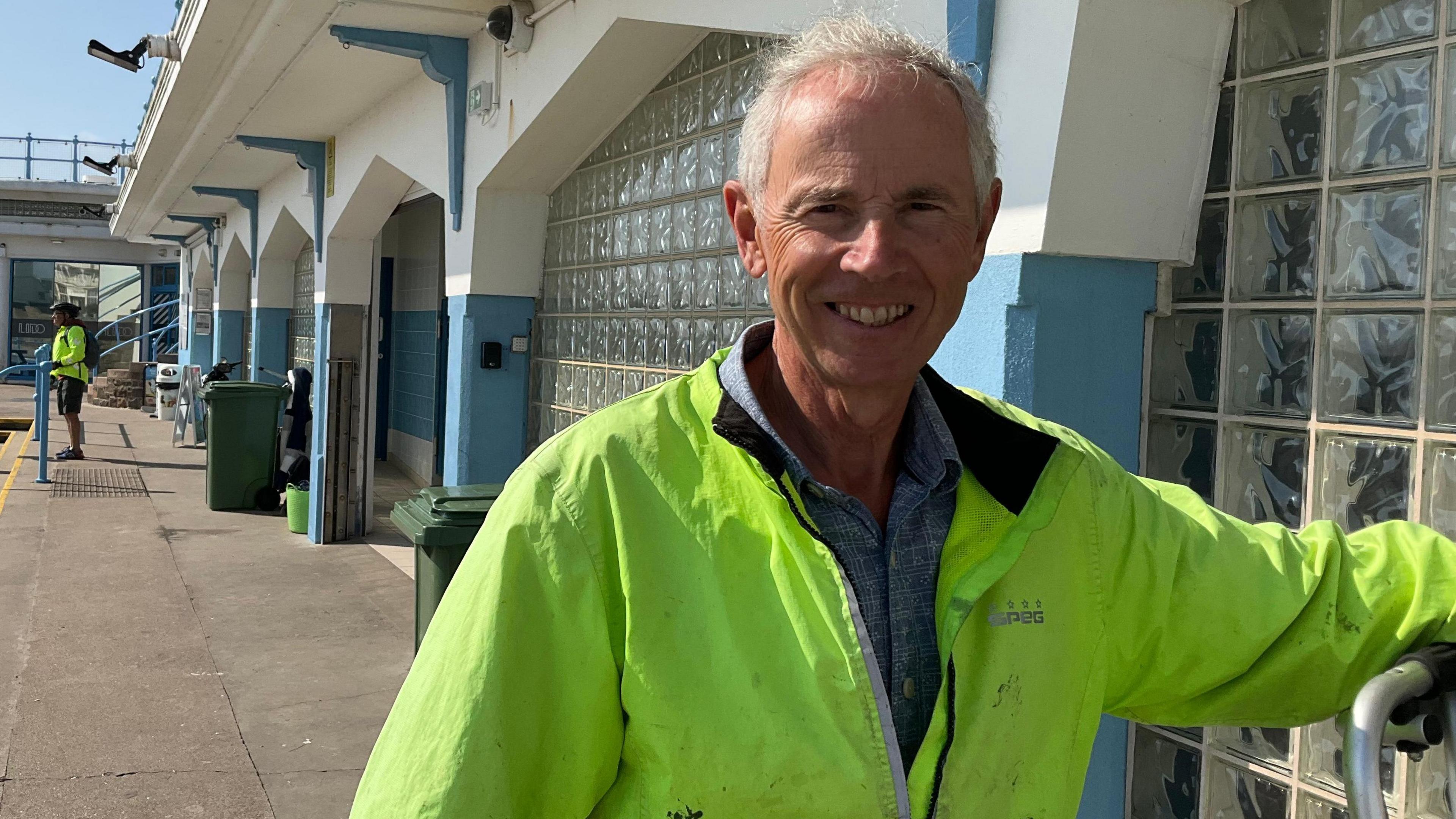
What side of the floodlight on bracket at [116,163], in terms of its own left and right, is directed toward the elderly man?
left

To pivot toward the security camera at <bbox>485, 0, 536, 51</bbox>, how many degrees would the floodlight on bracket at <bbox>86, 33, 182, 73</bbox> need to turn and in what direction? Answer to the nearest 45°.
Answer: approximately 135° to its left

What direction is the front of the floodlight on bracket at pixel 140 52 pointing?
to the viewer's left

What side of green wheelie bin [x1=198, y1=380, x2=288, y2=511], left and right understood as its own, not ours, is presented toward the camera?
left

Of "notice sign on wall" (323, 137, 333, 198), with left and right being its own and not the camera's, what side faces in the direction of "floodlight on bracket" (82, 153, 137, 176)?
right

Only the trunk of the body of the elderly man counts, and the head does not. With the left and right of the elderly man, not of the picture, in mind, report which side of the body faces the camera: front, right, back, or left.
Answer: front

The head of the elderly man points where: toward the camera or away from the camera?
toward the camera

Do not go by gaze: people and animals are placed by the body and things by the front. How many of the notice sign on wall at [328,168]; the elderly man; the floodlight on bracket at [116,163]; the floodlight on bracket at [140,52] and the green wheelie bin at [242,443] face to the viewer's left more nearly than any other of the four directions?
4

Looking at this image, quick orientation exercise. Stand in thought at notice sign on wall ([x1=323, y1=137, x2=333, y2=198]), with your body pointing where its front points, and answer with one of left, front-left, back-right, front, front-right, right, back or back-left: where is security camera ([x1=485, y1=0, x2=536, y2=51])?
left

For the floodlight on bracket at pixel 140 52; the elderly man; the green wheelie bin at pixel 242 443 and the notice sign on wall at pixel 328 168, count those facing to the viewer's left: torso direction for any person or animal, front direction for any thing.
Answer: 3

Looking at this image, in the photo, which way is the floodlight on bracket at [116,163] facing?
to the viewer's left

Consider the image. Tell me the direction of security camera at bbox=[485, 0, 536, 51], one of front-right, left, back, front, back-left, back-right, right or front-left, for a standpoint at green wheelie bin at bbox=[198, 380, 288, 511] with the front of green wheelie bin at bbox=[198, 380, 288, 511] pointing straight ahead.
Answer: left

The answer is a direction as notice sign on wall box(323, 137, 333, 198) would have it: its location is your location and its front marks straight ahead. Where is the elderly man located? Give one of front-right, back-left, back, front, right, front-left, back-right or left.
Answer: left
